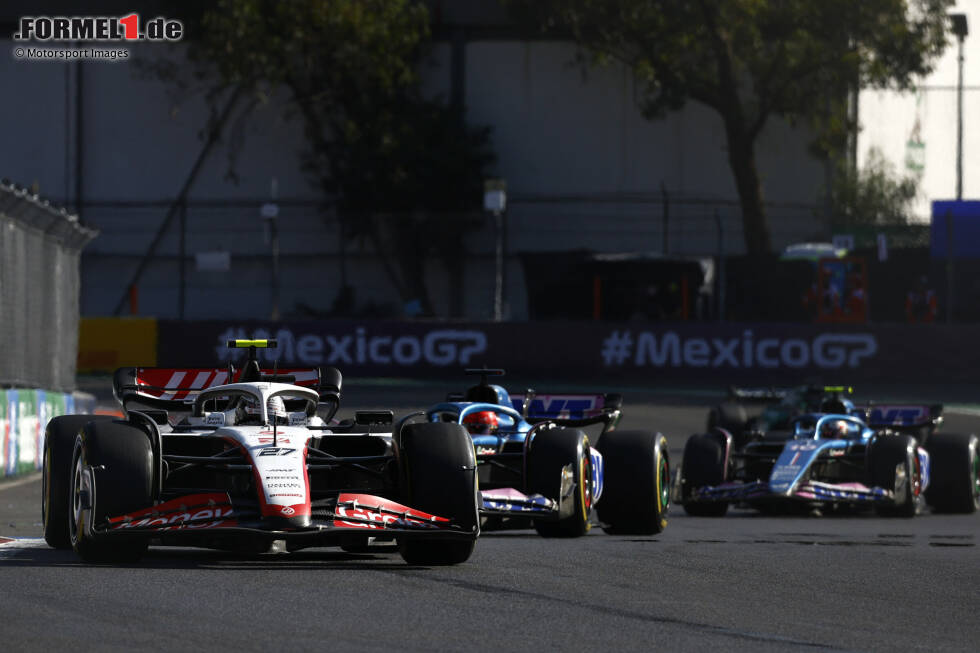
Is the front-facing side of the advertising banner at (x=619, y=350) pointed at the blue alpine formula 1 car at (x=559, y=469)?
yes

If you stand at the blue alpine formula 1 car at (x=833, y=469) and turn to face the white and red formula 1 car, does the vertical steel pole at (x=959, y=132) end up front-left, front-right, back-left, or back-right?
back-right

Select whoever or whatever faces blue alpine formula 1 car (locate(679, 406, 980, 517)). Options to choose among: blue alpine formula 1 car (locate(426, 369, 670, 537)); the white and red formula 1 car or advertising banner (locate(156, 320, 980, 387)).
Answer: the advertising banner

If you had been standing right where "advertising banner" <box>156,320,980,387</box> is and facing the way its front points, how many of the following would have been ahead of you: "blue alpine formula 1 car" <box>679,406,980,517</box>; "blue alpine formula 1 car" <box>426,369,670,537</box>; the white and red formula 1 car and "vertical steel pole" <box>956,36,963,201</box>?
3

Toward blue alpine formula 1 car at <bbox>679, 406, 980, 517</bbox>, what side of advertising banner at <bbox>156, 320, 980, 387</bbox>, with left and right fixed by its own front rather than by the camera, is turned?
front

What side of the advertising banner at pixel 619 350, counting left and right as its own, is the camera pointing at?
front

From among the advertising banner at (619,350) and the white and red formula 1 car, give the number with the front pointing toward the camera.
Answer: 2

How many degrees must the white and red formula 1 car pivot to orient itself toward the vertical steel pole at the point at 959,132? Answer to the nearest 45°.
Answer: approximately 135° to its left

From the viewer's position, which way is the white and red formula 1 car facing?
facing the viewer

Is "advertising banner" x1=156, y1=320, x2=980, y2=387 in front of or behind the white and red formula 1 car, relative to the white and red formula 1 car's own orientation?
behind

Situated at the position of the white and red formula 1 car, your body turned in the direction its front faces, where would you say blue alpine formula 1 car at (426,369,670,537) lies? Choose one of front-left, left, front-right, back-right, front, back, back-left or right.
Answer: back-left

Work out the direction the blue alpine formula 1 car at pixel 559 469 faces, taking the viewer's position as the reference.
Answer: facing the viewer and to the left of the viewer

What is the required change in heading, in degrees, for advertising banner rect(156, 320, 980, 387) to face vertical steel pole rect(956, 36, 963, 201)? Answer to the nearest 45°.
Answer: approximately 135° to its left

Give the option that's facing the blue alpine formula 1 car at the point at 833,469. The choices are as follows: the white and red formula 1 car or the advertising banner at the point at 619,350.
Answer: the advertising banner

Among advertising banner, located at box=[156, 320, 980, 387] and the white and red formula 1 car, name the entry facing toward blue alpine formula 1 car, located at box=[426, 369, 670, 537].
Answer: the advertising banner

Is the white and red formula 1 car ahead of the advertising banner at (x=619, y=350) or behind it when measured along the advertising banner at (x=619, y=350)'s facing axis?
ahead

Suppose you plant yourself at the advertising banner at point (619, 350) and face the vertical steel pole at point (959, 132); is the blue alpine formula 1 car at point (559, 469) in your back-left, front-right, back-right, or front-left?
back-right

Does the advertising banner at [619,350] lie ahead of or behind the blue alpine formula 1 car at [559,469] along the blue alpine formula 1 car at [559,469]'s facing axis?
behind
